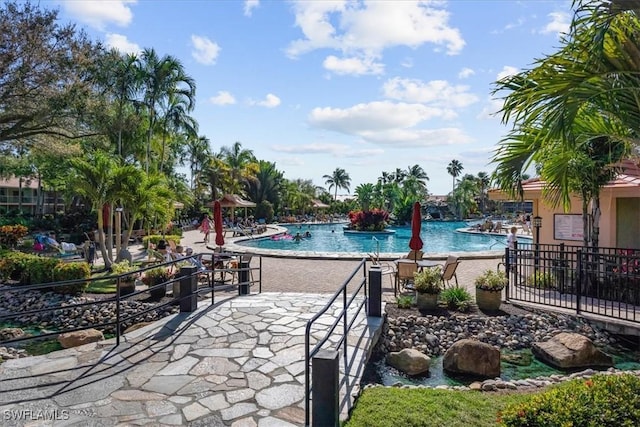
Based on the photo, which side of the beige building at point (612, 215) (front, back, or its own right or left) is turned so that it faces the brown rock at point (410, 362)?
front

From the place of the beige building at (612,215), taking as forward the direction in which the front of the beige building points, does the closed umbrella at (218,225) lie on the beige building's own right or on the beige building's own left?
on the beige building's own right

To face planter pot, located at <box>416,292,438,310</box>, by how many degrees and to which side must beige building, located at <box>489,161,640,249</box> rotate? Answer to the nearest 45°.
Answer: approximately 45° to its right

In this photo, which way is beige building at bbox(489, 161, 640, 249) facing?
toward the camera

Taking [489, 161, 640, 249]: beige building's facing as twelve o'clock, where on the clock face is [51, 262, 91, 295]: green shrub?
The green shrub is roughly at 2 o'clock from the beige building.

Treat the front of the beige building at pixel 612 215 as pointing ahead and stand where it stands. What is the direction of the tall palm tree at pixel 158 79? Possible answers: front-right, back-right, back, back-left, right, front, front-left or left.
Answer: right

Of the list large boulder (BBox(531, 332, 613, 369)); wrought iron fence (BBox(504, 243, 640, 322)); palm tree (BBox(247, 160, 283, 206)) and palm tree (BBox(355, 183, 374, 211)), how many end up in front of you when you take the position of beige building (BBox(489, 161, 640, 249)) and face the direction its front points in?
2

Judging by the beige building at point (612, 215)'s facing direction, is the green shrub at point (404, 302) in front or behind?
in front

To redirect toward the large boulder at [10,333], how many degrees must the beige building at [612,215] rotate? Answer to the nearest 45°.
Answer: approximately 45° to its right

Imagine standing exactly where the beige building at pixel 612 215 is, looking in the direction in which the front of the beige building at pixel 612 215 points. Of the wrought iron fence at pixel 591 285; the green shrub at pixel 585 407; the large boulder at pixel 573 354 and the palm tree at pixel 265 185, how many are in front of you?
3

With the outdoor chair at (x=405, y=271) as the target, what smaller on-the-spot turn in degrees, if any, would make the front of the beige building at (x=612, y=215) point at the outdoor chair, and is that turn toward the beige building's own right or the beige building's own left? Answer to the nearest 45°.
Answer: approximately 45° to the beige building's own right
